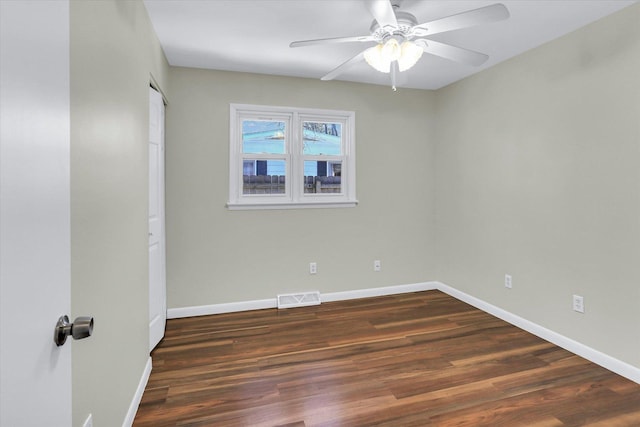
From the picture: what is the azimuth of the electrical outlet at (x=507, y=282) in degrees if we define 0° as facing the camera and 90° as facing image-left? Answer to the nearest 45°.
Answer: approximately 45°

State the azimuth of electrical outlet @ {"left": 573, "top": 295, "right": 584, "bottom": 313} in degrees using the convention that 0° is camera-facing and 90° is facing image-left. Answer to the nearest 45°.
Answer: approximately 45°

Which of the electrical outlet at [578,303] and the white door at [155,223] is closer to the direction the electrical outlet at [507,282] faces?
the white door
